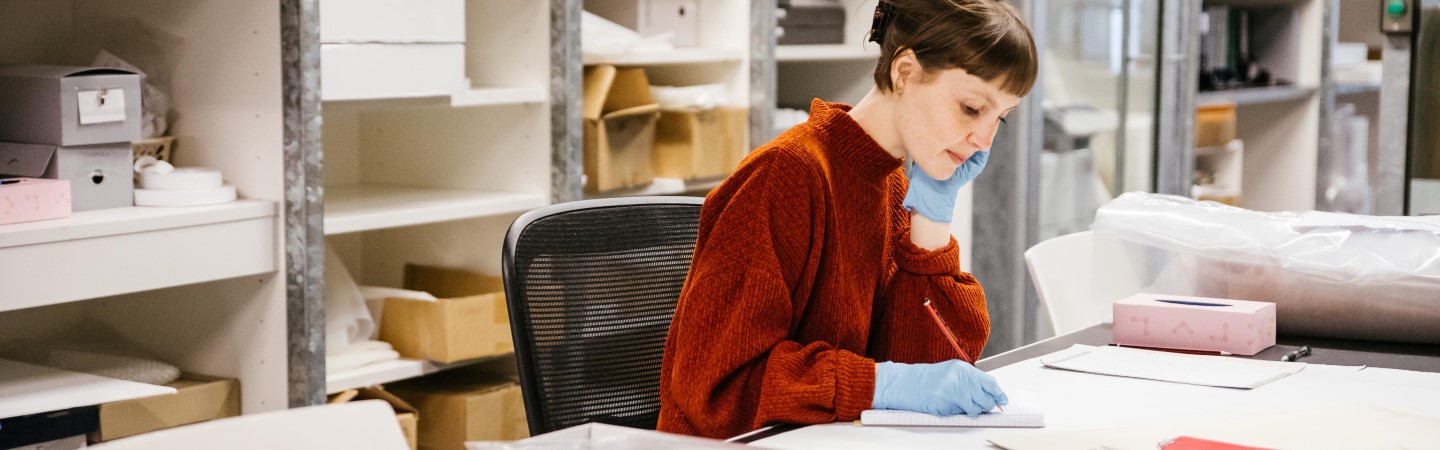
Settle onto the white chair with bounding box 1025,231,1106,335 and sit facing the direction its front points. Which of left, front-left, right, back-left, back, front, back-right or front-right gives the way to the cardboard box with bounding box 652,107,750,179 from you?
back

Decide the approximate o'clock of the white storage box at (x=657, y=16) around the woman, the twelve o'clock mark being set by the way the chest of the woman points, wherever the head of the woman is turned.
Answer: The white storage box is roughly at 7 o'clock from the woman.

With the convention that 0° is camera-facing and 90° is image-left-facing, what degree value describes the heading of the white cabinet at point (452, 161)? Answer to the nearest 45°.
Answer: approximately 315°

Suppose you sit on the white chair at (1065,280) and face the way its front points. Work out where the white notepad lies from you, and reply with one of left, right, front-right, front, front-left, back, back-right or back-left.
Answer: front-right

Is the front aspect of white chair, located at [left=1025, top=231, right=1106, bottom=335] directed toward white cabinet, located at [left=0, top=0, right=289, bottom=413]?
no

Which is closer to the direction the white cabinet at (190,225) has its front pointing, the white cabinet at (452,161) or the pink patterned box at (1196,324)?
the pink patterned box

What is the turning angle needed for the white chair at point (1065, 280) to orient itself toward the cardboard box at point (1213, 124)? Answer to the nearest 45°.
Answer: approximately 135° to its left

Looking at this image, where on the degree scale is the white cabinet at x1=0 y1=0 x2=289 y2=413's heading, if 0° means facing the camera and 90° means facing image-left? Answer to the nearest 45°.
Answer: approximately 315°

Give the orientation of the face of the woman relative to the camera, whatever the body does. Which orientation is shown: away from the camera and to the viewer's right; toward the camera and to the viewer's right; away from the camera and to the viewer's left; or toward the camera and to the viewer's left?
toward the camera and to the viewer's right

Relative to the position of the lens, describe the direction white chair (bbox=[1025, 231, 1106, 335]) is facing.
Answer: facing the viewer and to the right of the viewer

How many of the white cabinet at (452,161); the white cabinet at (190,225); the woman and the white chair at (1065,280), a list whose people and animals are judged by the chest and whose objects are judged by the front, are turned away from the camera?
0
